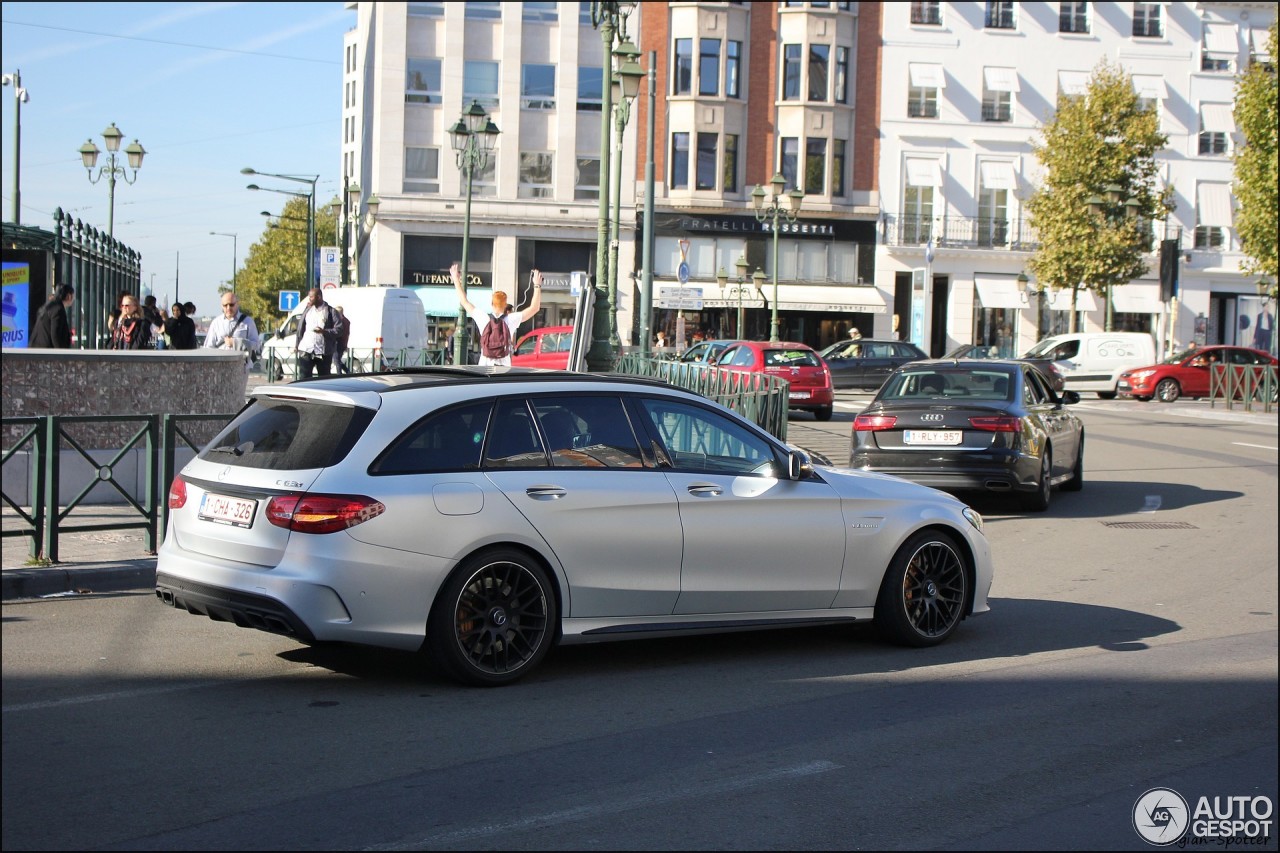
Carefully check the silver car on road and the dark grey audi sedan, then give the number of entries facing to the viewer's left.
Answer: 0

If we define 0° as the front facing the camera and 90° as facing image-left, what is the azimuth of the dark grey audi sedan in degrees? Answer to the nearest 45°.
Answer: approximately 225°

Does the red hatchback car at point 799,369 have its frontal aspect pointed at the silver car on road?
no

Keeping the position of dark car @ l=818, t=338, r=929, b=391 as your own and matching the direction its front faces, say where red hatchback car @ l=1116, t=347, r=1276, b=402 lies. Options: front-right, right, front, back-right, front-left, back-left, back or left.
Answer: back

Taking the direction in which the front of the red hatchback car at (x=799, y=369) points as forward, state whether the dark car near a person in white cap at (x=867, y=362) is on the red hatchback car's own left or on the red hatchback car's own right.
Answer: on the red hatchback car's own right

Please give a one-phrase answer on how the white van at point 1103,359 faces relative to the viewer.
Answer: facing to the left of the viewer

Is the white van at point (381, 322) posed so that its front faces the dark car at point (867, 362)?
no

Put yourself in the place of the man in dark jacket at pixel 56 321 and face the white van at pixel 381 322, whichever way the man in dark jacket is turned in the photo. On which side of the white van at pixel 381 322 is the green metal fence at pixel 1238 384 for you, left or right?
right

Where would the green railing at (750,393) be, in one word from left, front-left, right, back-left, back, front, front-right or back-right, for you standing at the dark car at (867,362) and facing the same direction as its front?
left

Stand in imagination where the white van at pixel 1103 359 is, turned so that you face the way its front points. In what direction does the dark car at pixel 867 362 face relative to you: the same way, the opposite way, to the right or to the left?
the same way

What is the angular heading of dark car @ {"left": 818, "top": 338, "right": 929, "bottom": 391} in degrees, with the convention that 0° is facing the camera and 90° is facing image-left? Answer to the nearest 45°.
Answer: approximately 90°

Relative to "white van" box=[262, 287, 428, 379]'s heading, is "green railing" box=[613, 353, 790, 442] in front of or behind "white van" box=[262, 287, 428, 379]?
behind

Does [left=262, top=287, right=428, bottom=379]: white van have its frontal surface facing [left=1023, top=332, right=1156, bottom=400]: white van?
no

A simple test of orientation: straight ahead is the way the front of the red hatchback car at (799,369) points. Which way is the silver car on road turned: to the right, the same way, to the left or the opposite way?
to the right

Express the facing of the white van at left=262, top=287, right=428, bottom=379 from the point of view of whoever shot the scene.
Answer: facing away from the viewer and to the left of the viewer

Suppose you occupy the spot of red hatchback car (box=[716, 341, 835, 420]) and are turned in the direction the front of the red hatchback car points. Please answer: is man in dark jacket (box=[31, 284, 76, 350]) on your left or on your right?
on your left

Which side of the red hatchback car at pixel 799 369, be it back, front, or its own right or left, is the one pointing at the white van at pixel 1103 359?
right

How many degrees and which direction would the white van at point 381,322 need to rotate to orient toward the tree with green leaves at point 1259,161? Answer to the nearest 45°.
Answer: approximately 135° to its right
